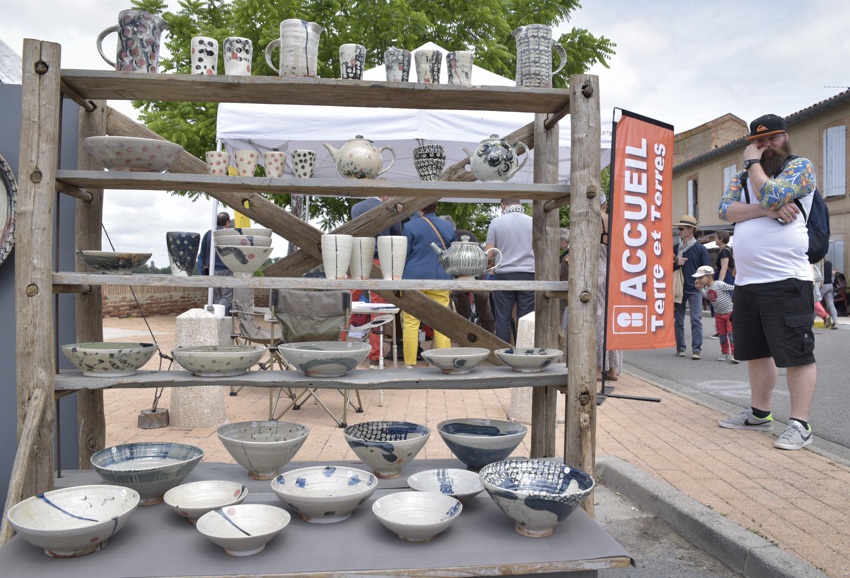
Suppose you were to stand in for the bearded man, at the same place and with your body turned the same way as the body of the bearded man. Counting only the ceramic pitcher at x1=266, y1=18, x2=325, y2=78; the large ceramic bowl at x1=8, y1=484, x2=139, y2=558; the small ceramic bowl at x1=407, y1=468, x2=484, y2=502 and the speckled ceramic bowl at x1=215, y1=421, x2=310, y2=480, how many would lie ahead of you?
4

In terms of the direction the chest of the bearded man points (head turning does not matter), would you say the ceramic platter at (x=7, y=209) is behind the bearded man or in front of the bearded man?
in front

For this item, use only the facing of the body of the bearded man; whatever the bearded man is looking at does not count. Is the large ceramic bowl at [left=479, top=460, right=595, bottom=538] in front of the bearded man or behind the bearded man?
in front

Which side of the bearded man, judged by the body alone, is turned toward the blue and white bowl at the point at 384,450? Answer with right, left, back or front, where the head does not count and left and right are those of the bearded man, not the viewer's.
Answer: front

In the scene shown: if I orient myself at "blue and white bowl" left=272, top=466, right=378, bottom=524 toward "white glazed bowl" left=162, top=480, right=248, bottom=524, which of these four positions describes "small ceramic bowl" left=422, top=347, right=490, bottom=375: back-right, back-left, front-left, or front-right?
back-right

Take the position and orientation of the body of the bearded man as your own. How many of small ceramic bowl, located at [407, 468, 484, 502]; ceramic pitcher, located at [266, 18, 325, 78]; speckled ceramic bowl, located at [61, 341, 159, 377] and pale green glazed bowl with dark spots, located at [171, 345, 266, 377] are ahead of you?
4

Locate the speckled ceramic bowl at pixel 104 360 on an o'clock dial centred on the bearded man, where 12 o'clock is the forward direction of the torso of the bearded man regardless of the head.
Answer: The speckled ceramic bowl is roughly at 12 o'clock from the bearded man.

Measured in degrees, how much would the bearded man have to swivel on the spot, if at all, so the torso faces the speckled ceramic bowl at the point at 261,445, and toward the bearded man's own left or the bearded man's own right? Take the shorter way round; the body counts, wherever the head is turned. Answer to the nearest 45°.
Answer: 0° — they already face it

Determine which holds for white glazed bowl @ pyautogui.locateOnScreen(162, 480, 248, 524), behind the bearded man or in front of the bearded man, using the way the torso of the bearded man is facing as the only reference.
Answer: in front

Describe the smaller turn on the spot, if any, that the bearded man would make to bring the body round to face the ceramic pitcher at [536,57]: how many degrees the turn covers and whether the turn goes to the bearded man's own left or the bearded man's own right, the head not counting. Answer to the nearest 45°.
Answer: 0° — they already face it

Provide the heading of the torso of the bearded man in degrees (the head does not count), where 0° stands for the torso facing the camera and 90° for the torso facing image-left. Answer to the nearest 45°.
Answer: approximately 45°
